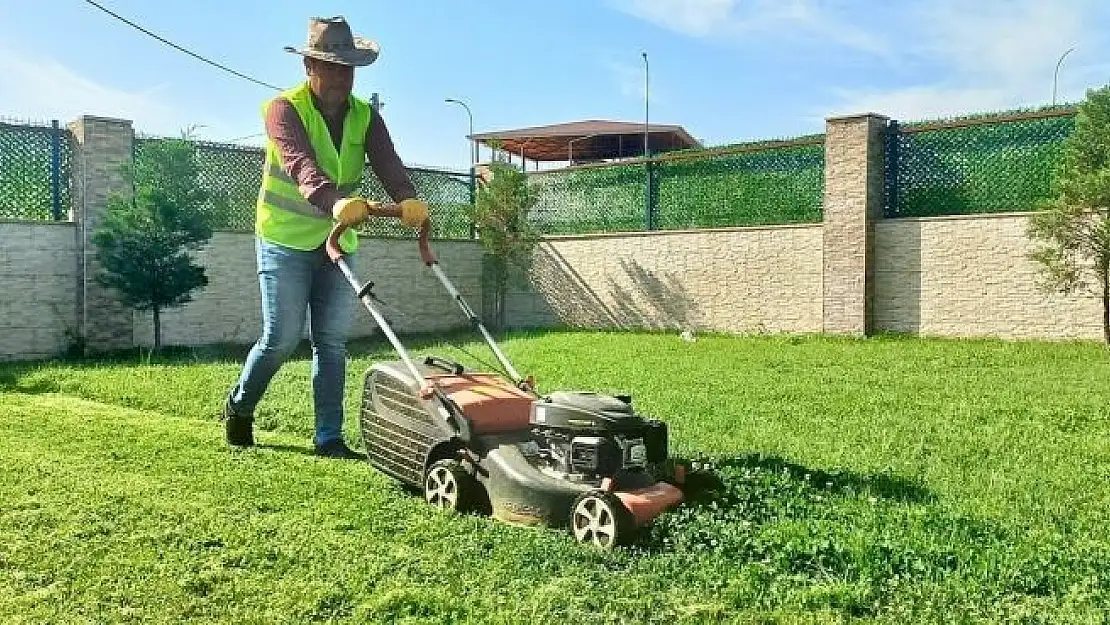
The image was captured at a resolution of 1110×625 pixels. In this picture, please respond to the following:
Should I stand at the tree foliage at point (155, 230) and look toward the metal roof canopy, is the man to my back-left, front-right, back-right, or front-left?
back-right

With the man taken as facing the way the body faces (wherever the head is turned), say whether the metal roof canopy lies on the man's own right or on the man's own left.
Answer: on the man's own left

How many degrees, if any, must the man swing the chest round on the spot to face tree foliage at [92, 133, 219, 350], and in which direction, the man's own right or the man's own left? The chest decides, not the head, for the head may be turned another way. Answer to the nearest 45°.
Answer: approximately 135° to the man's own left

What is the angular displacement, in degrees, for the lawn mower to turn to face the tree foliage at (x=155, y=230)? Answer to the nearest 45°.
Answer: approximately 180°

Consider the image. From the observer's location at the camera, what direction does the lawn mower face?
facing the viewer and to the right of the viewer

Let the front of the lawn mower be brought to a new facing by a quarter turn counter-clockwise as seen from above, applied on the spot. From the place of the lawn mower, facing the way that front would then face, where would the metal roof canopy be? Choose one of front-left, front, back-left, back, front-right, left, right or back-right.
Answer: front-left
